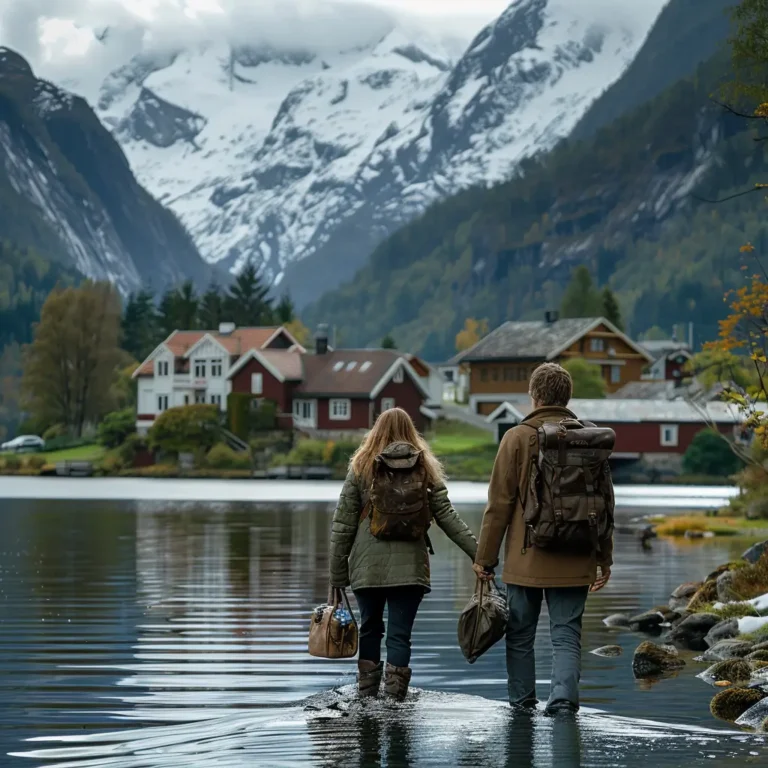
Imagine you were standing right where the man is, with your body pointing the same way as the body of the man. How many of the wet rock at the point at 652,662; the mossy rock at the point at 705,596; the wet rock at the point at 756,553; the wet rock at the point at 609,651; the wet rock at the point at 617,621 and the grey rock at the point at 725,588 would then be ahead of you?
6

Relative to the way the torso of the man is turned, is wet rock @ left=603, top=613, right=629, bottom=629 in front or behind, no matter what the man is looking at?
in front

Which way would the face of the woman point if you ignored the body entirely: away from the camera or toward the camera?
away from the camera

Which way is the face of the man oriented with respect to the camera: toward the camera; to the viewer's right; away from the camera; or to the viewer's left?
away from the camera

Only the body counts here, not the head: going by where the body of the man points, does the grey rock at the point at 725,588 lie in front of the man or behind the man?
in front

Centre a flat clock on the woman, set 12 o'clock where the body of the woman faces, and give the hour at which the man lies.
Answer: The man is roughly at 4 o'clock from the woman.

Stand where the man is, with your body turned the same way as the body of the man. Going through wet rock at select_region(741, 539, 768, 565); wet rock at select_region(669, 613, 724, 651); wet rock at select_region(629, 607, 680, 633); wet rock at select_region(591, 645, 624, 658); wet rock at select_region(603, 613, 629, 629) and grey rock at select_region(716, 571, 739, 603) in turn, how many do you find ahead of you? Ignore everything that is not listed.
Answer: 6

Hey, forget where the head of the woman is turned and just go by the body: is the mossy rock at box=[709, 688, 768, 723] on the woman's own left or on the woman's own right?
on the woman's own right

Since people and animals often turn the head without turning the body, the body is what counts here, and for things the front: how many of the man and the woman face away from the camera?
2

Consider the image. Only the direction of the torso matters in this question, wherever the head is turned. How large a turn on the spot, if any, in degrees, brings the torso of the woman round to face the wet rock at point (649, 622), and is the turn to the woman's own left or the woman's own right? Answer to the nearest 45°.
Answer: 0° — they already face it

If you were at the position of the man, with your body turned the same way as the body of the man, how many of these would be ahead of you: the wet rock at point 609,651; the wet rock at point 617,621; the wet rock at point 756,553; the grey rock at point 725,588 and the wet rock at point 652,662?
5

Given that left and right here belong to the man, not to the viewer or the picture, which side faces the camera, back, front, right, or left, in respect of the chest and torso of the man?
back

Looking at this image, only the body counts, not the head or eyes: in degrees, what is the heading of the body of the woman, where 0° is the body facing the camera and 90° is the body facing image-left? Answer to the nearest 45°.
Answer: approximately 180°

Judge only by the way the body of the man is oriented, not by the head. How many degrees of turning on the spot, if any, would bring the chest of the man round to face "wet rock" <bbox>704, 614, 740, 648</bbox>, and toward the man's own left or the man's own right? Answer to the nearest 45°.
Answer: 0° — they already face it

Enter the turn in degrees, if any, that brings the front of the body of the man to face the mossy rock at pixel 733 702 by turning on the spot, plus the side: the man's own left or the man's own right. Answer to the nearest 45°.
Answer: approximately 45° to the man's own right

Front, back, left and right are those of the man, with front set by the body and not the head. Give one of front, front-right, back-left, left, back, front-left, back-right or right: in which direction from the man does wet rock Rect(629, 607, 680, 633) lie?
front

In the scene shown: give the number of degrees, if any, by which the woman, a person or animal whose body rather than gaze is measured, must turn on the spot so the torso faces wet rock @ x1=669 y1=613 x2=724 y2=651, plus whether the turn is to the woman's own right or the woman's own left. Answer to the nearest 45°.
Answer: approximately 45° to the woman's own right
